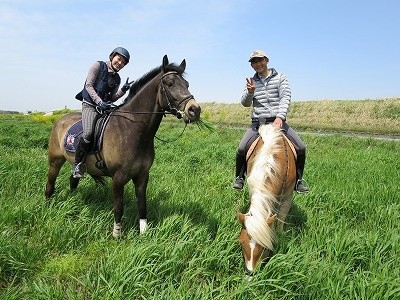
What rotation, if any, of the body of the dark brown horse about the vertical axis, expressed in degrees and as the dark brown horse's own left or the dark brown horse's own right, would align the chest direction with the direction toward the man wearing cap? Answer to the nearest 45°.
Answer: approximately 45° to the dark brown horse's own left

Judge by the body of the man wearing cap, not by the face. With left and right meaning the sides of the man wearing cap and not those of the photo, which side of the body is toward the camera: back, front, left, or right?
front

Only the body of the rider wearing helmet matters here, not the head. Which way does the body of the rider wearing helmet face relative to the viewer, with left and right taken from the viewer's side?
facing the viewer and to the right of the viewer

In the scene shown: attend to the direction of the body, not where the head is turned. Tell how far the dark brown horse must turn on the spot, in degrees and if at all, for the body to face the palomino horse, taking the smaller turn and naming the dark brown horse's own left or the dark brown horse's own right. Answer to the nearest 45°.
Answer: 0° — it already faces it

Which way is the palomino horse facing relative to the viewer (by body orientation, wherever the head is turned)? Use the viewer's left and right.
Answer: facing the viewer

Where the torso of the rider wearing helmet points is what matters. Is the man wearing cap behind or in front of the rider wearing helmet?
in front

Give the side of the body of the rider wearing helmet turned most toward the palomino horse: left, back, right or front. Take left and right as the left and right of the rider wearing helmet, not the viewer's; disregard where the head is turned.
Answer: front
